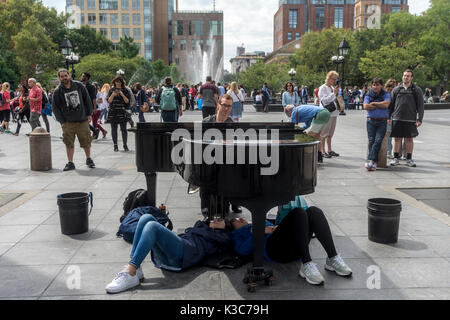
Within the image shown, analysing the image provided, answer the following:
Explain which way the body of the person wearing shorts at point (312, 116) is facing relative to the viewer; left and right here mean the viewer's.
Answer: facing to the left of the viewer

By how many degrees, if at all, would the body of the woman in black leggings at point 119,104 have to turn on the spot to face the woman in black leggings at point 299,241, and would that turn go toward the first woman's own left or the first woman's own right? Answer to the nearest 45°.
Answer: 0° — they already face them

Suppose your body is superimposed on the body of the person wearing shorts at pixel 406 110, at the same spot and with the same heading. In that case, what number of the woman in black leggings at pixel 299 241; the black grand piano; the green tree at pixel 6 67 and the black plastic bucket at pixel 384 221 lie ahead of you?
3

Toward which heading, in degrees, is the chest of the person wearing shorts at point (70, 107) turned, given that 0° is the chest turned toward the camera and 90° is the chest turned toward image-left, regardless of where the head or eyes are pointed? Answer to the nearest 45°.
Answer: approximately 0°

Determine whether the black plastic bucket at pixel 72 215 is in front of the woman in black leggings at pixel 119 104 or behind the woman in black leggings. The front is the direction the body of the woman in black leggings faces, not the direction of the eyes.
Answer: in front

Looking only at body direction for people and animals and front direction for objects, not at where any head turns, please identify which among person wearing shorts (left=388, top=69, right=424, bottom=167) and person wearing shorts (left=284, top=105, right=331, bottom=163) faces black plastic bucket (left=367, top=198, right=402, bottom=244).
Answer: person wearing shorts (left=388, top=69, right=424, bottom=167)

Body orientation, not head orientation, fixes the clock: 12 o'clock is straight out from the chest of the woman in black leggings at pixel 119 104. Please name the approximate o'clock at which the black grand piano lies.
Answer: The black grand piano is roughly at 12 o'clock from the woman in black leggings.

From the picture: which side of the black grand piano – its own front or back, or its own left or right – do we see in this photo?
back

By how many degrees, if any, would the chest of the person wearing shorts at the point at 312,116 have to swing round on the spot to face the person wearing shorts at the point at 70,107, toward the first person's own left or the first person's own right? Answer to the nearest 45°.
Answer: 0° — they already face them

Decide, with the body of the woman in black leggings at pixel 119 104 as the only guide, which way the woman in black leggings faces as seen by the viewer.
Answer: toward the camera

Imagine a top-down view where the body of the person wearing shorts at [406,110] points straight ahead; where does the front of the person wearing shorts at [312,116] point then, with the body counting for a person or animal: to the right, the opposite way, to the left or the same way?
to the right

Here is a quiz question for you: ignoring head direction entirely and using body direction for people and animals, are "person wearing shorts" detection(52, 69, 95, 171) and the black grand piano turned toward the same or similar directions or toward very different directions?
very different directions
